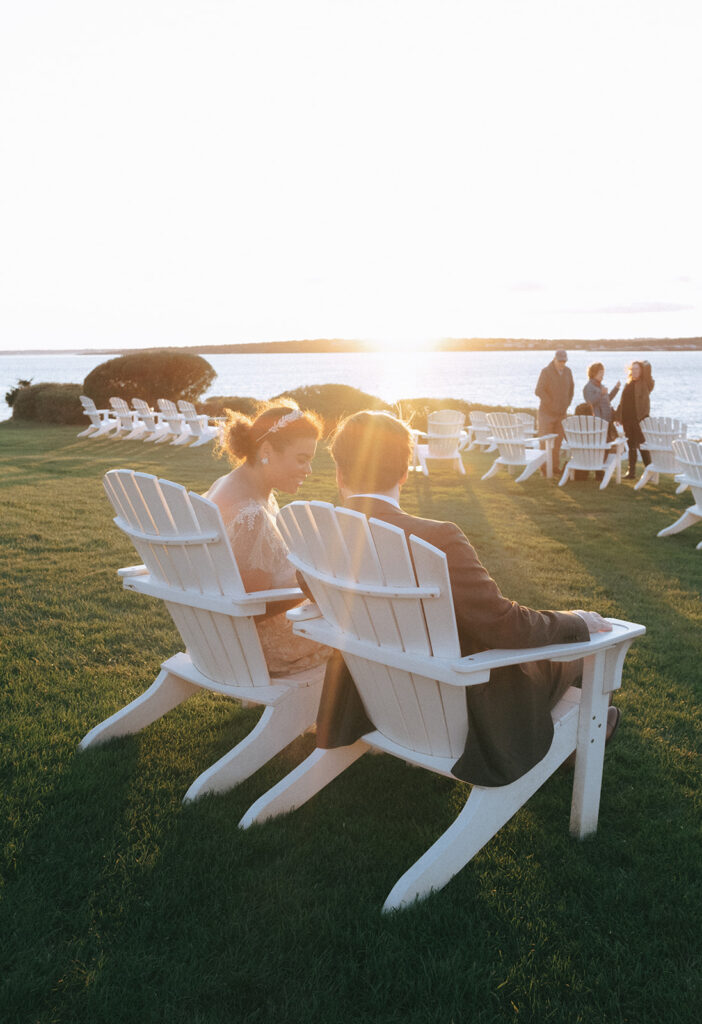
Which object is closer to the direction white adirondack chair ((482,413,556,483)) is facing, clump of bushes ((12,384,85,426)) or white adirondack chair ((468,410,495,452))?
the white adirondack chair

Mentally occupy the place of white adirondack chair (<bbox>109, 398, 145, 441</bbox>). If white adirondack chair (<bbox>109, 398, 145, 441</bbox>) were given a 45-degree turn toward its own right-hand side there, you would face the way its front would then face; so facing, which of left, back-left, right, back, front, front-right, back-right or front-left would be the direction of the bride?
right

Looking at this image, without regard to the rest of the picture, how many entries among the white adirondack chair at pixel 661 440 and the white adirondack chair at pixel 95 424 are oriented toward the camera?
0

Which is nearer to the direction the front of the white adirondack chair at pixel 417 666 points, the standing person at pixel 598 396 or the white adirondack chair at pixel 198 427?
the standing person

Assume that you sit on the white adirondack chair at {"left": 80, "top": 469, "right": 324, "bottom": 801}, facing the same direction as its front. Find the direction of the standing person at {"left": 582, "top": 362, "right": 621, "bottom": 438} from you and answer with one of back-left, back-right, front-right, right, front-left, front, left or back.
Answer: front

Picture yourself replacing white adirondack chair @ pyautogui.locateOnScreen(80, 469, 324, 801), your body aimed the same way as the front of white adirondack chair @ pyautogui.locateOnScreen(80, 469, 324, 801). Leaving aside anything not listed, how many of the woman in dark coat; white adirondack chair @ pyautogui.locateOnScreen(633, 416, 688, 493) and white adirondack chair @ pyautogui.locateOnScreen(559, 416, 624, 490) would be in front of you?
3

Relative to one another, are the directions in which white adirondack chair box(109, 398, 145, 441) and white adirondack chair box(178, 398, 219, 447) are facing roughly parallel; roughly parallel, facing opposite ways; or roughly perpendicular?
roughly parallel

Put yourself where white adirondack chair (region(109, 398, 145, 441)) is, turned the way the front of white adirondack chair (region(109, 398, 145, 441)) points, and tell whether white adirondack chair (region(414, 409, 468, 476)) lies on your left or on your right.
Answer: on your right

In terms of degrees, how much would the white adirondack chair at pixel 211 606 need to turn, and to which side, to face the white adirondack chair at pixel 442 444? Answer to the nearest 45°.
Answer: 0° — it already faces it

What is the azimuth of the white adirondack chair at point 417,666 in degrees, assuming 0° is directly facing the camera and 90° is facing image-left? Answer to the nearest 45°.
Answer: approximately 225°

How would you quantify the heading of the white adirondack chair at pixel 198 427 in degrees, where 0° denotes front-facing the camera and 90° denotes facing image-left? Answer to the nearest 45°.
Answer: approximately 225°
